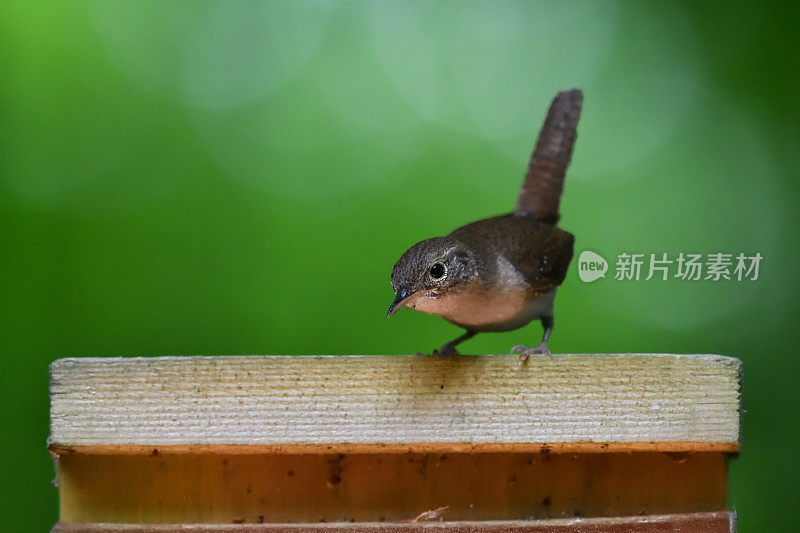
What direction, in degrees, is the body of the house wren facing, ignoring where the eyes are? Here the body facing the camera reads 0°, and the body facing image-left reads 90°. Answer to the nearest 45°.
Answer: approximately 45°
